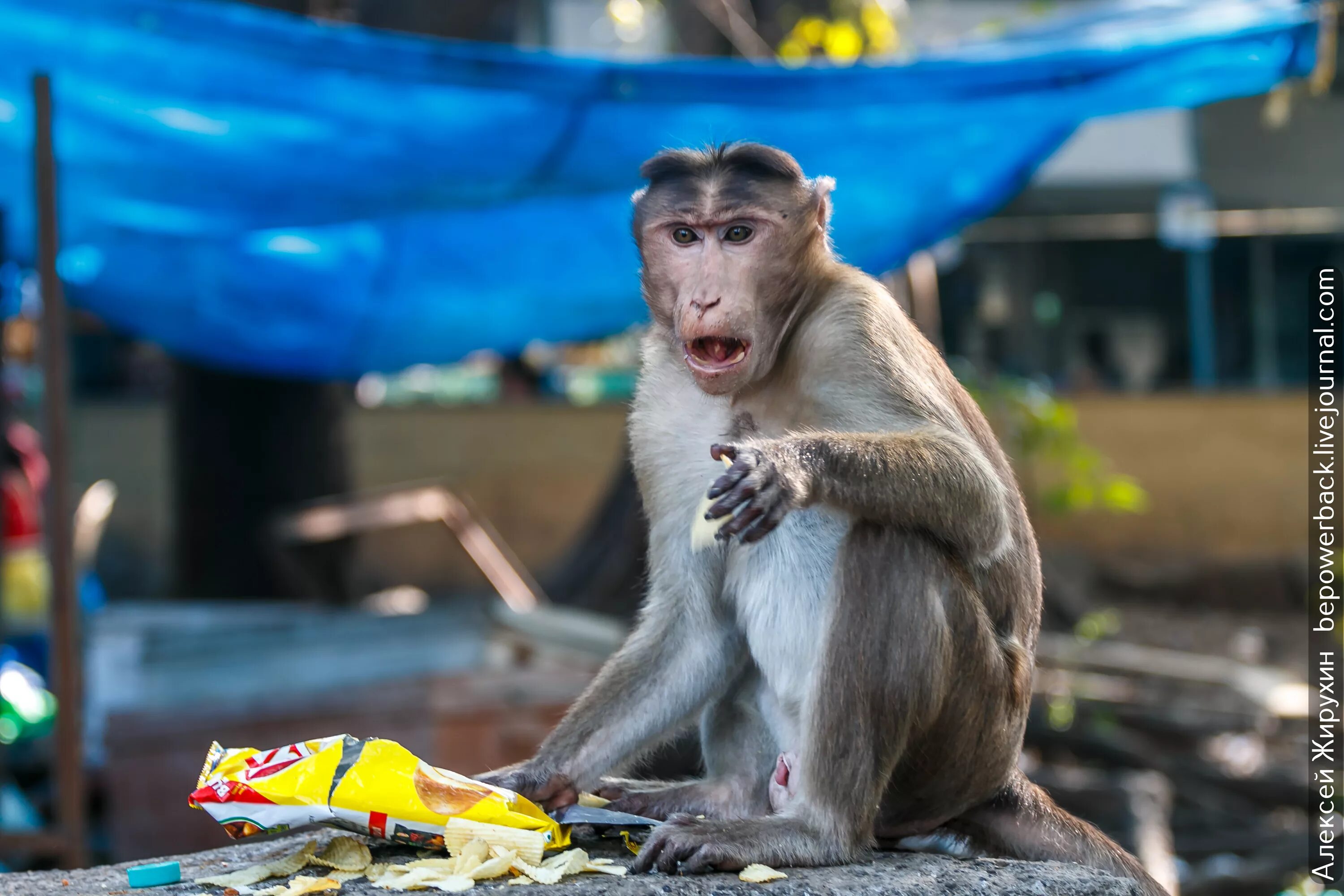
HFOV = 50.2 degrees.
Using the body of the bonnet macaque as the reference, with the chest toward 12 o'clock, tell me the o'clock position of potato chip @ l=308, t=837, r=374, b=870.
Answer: The potato chip is roughly at 1 o'clock from the bonnet macaque.

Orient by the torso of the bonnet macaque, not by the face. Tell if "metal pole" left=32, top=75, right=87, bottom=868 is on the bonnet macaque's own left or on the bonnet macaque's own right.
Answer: on the bonnet macaque's own right

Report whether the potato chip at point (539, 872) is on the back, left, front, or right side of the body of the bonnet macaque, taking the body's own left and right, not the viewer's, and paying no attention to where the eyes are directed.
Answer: front

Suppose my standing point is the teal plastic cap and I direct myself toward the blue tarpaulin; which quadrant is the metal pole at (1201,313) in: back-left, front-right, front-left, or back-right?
front-right

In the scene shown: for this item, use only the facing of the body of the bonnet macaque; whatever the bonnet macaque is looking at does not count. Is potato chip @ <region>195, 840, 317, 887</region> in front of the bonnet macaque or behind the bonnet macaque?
in front

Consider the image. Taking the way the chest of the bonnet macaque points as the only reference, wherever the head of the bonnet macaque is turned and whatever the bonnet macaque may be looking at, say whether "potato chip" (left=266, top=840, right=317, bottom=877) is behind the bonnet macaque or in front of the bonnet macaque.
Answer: in front

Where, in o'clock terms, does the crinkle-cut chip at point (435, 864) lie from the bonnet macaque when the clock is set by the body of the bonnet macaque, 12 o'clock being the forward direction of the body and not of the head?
The crinkle-cut chip is roughly at 1 o'clock from the bonnet macaque.

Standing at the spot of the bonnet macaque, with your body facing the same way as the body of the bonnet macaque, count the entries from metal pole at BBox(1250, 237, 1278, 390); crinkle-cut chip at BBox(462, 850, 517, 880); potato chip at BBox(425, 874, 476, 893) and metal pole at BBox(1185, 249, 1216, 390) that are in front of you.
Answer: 2

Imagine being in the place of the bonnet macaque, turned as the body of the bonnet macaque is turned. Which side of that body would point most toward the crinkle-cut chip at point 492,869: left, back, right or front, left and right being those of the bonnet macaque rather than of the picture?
front

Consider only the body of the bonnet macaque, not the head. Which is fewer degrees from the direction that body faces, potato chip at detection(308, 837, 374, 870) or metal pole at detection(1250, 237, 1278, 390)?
the potato chip

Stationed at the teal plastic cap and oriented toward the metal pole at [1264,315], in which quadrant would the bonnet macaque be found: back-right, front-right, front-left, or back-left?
front-right

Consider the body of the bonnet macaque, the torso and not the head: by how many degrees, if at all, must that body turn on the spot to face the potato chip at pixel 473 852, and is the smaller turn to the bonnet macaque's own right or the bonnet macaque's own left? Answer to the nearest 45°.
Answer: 0° — it already faces it

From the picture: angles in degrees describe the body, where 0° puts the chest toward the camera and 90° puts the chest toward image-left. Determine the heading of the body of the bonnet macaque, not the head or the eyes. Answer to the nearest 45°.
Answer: approximately 45°

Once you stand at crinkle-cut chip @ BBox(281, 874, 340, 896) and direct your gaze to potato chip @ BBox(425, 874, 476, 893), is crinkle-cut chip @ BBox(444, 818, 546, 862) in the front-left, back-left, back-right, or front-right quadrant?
front-left

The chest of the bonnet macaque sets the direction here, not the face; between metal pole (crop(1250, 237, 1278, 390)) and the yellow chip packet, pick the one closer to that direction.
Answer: the yellow chip packet
